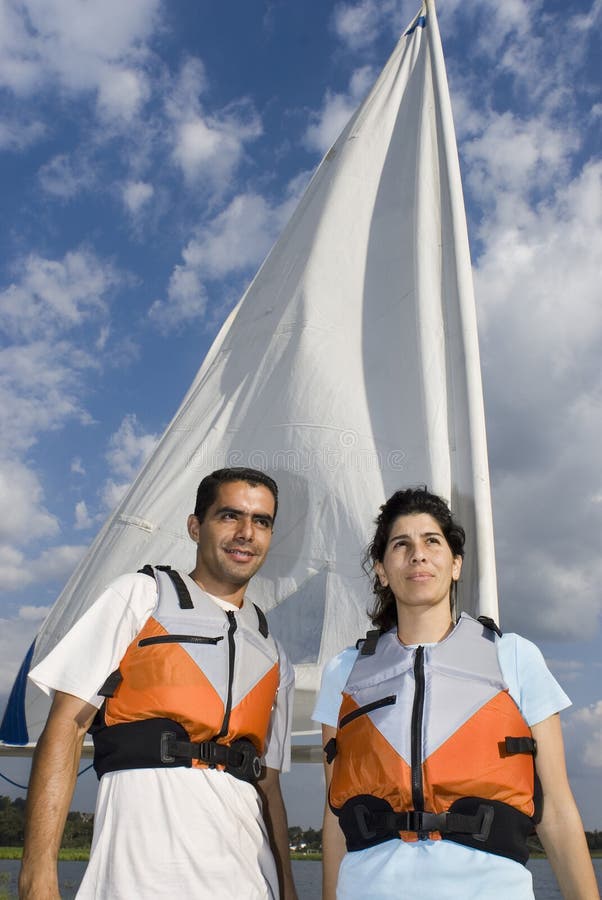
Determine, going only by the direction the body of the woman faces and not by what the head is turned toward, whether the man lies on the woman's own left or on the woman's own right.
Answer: on the woman's own right

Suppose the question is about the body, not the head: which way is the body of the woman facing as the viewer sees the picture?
toward the camera

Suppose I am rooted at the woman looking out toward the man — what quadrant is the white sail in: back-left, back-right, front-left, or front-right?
front-right

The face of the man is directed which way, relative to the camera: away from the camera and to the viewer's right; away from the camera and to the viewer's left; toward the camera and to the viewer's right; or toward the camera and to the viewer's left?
toward the camera and to the viewer's right

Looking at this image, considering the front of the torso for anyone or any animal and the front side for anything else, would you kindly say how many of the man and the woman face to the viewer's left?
0

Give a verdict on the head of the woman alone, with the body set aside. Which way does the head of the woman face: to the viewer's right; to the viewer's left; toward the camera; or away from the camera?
toward the camera

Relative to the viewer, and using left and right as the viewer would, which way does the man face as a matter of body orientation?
facing the viewer and to the right of the viewer
